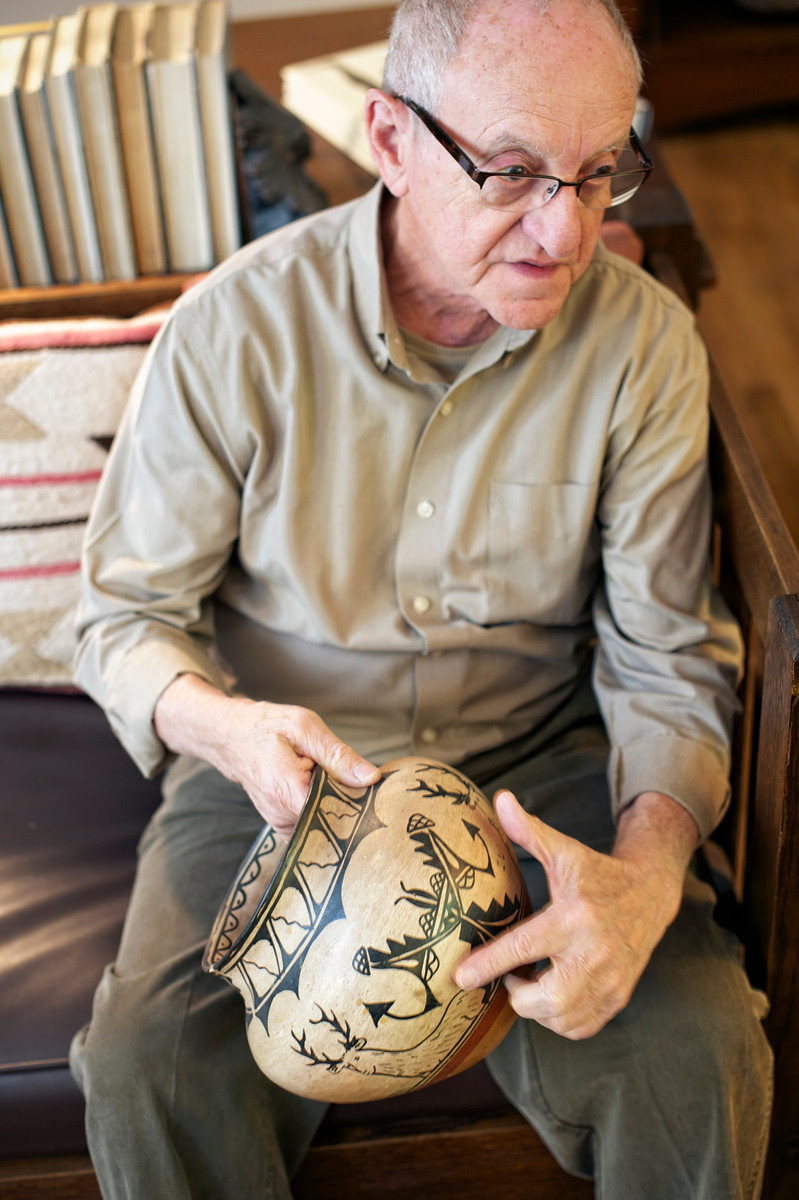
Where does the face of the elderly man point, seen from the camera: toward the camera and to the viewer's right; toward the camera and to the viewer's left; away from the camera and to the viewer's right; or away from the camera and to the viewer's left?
toward the camera and to the viewer's right

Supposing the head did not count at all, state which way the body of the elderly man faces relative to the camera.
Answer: toward the camera
